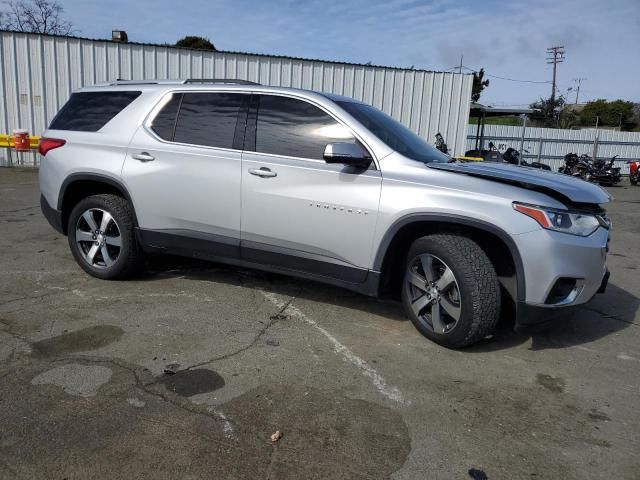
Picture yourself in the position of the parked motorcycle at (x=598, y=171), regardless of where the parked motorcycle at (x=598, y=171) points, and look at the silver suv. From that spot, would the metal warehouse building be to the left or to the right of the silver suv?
right

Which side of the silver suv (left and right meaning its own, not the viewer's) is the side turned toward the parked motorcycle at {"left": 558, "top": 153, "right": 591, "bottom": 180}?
left

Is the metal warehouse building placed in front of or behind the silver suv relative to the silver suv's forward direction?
behind

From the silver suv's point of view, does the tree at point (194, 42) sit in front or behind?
behind

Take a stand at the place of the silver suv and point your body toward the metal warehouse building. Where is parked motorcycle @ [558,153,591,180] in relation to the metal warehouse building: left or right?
right
